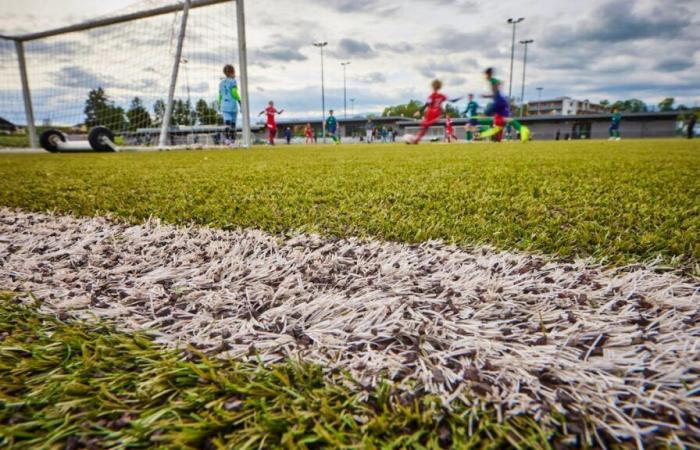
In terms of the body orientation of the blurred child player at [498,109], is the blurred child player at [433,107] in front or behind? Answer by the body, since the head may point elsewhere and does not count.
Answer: in front

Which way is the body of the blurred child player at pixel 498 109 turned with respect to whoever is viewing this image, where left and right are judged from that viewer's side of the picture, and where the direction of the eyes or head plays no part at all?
facing to the left of the viewer

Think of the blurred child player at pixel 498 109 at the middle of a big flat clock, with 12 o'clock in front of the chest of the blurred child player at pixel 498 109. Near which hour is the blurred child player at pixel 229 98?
the blurred child player at pixel 229 98 is roughly at 11 o'clock from the blurred child player at pixel 498 109.

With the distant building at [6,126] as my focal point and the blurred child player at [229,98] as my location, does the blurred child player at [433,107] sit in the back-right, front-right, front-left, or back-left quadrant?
back-right

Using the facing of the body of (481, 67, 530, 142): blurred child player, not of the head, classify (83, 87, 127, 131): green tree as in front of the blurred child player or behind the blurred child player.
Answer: in front

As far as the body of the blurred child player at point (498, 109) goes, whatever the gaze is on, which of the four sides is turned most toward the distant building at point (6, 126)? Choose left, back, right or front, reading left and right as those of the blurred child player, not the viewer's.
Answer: front
